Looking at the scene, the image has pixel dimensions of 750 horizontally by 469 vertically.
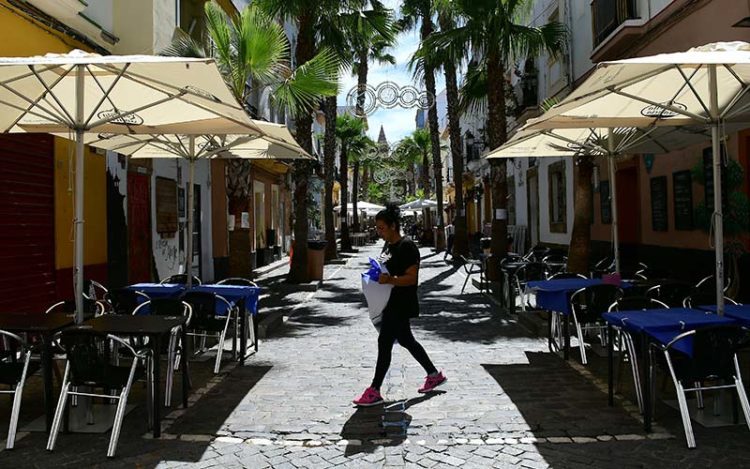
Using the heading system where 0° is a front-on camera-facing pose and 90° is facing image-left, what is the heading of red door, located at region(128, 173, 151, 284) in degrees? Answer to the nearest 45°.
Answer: approximately 315°

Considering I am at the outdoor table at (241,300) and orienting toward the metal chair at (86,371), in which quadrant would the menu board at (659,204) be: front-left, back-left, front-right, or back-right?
back-left

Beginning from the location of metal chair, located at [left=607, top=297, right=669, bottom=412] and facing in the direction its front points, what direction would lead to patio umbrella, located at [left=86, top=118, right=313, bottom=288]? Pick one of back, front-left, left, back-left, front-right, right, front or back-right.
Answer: back-right

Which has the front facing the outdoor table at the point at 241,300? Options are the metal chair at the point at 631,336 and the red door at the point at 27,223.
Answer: the red door
